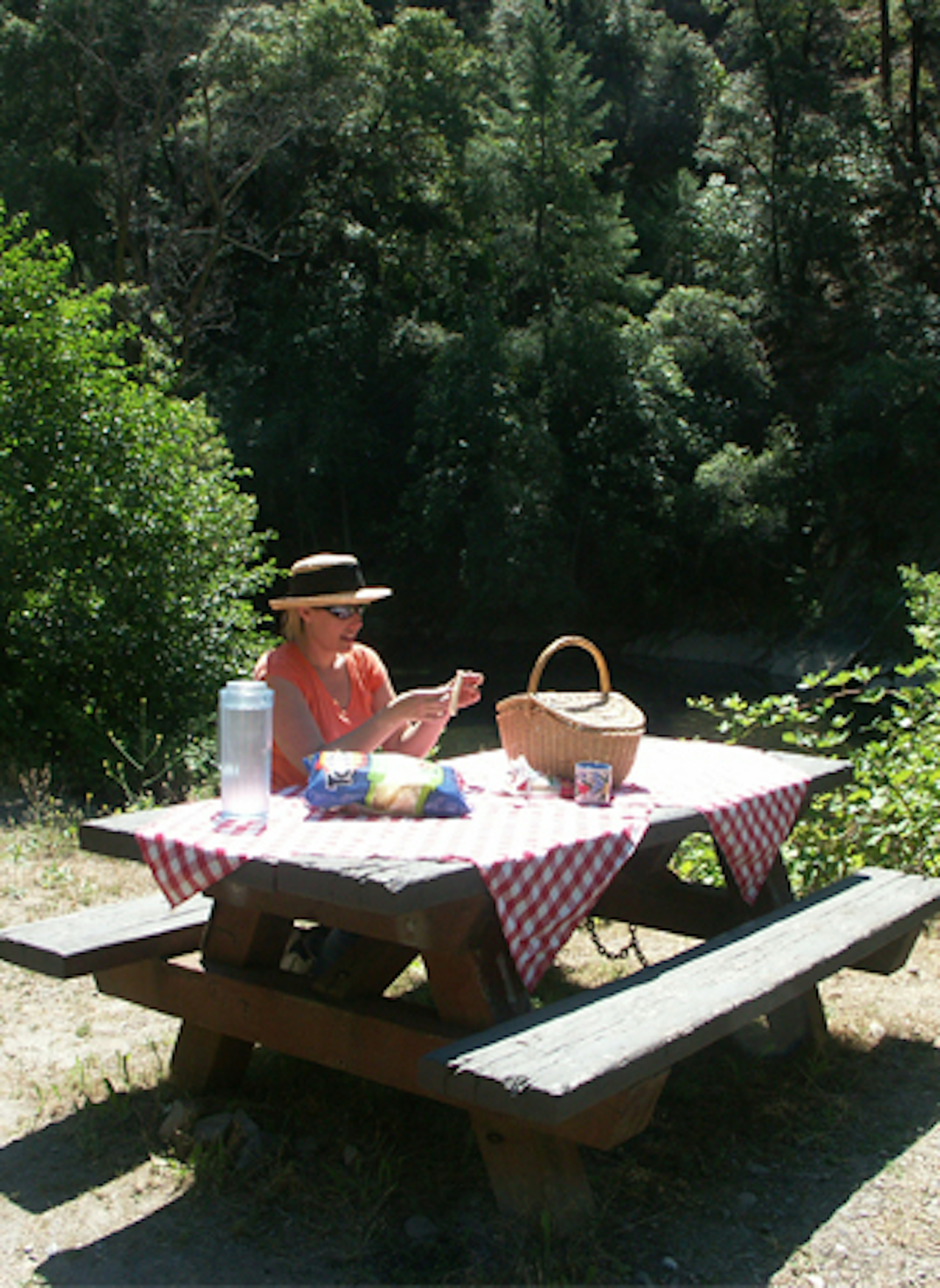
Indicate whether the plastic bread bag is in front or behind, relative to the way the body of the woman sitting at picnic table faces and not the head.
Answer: in front

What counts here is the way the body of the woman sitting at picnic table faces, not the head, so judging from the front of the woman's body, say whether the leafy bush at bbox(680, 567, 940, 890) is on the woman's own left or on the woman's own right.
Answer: on the woman's own left

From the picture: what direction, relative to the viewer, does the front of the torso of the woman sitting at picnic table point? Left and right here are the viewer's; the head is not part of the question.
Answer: facing the viewer and to the right of the viewer

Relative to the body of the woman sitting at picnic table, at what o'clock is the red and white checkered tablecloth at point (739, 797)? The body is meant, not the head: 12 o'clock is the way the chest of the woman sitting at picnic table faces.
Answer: The red and white checkered tablecloth is roughly at 11 o'clock from the woman sitting at picnic table.

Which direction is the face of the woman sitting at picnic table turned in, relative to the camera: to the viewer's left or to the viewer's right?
to the viewer's right

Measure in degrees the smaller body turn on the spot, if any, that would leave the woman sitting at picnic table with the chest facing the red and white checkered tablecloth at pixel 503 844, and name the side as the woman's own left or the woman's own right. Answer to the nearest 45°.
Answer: approximately 45° to the woman's own right
